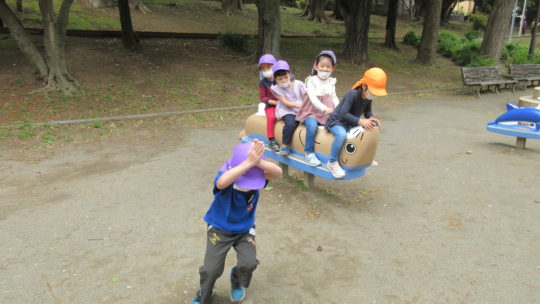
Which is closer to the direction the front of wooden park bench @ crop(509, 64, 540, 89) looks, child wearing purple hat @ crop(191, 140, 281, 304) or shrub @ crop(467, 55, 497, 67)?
the child wearing purple hat

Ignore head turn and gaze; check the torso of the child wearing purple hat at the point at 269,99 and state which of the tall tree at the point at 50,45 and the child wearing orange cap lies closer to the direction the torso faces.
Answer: the child wearing orange cap

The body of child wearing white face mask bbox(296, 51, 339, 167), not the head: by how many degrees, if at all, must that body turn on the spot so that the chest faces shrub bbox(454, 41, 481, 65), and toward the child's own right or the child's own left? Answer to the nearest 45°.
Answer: approximately 135° to the child's own left

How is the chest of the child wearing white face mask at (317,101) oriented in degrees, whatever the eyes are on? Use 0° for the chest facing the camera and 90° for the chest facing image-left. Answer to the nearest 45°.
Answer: approximately 315°

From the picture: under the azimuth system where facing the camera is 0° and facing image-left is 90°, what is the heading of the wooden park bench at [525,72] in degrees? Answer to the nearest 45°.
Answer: approximately 0°

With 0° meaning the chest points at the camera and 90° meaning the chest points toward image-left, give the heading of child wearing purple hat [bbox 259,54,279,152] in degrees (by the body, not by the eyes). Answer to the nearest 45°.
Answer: approximately 315°

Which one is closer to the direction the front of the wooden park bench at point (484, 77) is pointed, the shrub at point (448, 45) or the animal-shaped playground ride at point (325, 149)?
the animal-shaped playground ride
